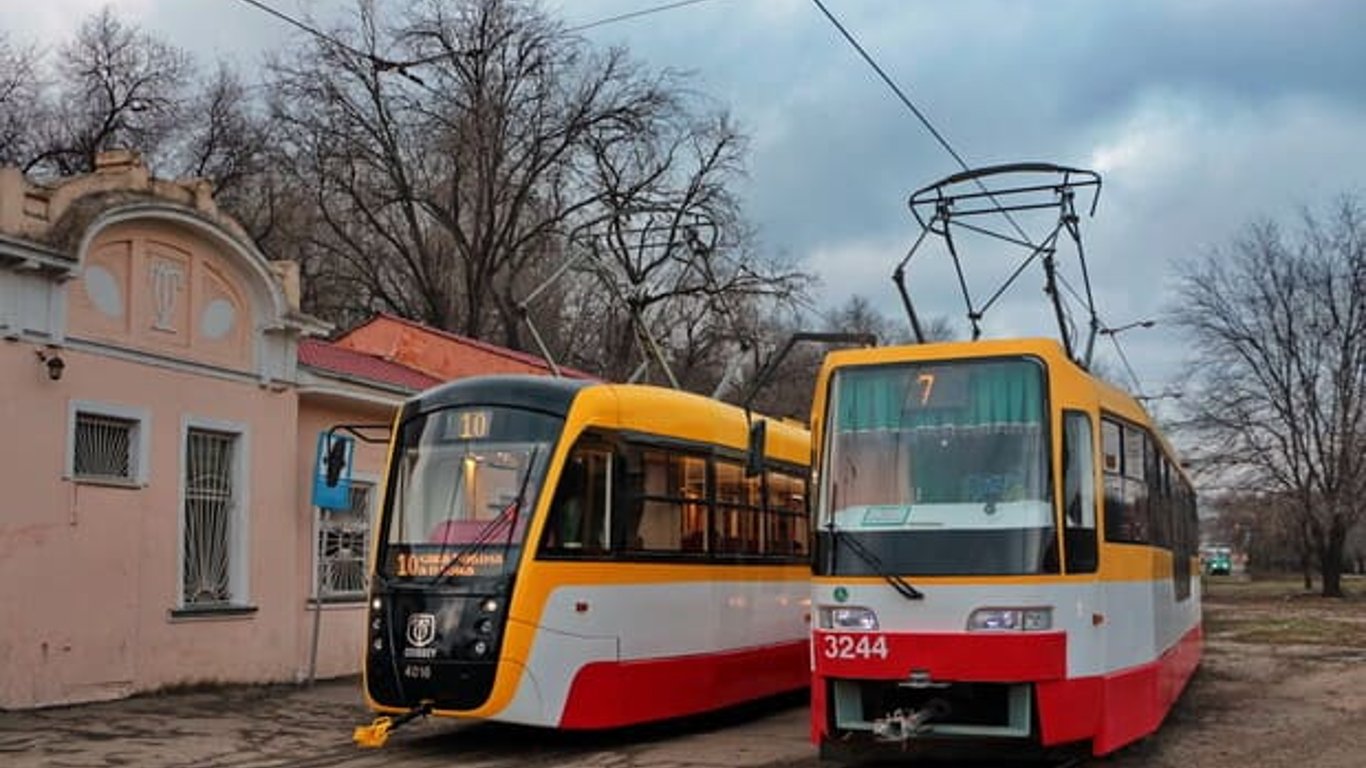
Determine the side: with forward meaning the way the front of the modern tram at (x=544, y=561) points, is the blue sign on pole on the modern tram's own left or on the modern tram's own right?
on the modern tram's own right

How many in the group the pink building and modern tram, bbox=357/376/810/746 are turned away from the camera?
0

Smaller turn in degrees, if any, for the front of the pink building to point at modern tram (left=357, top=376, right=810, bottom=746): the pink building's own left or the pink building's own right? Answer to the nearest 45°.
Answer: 0° — it already faces it

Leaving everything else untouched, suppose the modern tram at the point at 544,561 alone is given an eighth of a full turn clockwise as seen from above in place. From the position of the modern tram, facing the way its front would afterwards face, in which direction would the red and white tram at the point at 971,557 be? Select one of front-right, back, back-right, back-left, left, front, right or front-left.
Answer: back-left

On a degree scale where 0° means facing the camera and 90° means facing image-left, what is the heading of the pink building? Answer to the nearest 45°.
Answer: approximately 315°

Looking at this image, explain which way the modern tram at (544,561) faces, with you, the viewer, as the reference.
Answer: facing the viewer and to the left of the viewer

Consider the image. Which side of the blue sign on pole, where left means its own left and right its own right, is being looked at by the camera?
front

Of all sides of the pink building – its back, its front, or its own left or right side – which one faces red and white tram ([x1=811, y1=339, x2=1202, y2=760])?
front

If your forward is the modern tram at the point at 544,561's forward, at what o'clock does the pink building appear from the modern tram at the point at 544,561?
The pink building is roughly at 3 o'clock from the modern tram.
